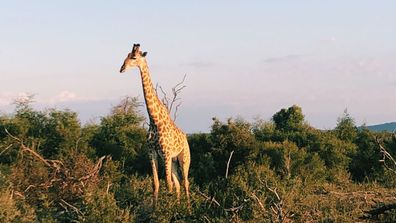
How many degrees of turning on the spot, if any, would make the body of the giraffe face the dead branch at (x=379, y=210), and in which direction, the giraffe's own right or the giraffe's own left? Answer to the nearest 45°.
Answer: approximately 135° to the giraffe's own left

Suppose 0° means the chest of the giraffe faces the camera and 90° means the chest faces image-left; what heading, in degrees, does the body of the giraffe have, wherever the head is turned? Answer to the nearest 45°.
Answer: approximately 45°
